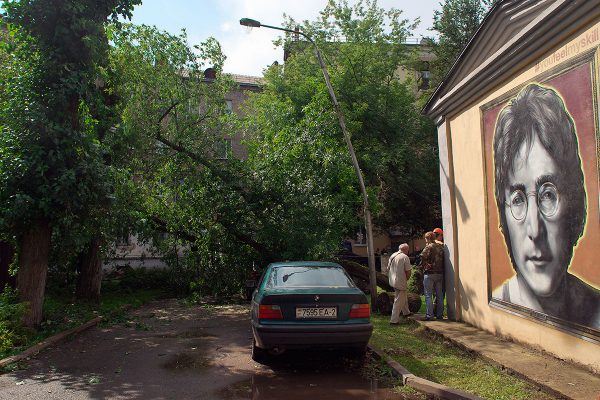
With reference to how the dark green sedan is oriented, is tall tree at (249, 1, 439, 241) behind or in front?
in front

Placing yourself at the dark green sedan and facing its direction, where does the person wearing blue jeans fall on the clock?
The person wearing blue jeans is roughly at 1 o'clock from the dark green sedan.

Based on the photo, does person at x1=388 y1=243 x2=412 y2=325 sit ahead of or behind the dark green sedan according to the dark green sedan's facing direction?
ahead

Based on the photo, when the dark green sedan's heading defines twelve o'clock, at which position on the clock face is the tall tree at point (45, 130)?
The tall tree is roughly at 10 o'clock from the dark green sedan.

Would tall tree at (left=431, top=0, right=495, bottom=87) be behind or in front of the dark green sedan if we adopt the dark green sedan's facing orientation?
in front

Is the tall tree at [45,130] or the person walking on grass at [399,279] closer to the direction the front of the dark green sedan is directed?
the person walking on grass

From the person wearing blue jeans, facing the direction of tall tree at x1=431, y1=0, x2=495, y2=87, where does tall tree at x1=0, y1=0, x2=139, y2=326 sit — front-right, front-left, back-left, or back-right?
back-left

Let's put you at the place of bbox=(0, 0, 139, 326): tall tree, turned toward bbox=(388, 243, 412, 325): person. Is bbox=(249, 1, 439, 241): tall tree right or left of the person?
left

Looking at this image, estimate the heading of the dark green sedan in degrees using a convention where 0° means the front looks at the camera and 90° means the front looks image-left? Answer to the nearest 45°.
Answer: approximately 180°
